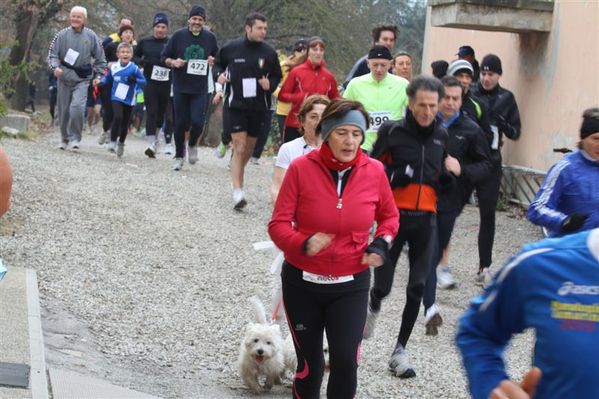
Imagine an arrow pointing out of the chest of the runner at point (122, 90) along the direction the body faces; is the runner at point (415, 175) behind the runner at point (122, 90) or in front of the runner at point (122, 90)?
in front

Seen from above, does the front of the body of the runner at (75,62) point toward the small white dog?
yes

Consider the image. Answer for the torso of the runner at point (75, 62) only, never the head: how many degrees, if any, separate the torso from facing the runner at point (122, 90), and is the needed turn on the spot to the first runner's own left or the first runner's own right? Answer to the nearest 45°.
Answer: approximately 90° to the first runner's own left

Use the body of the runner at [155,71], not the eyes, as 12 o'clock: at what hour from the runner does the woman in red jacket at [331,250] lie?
The woman in red jacket is roughly at 12 o'clock from the runner.

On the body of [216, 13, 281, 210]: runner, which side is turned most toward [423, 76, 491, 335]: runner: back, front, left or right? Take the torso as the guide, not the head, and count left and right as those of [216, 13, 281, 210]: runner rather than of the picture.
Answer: front

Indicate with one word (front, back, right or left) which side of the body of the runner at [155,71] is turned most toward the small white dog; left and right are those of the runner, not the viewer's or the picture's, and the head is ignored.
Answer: front
